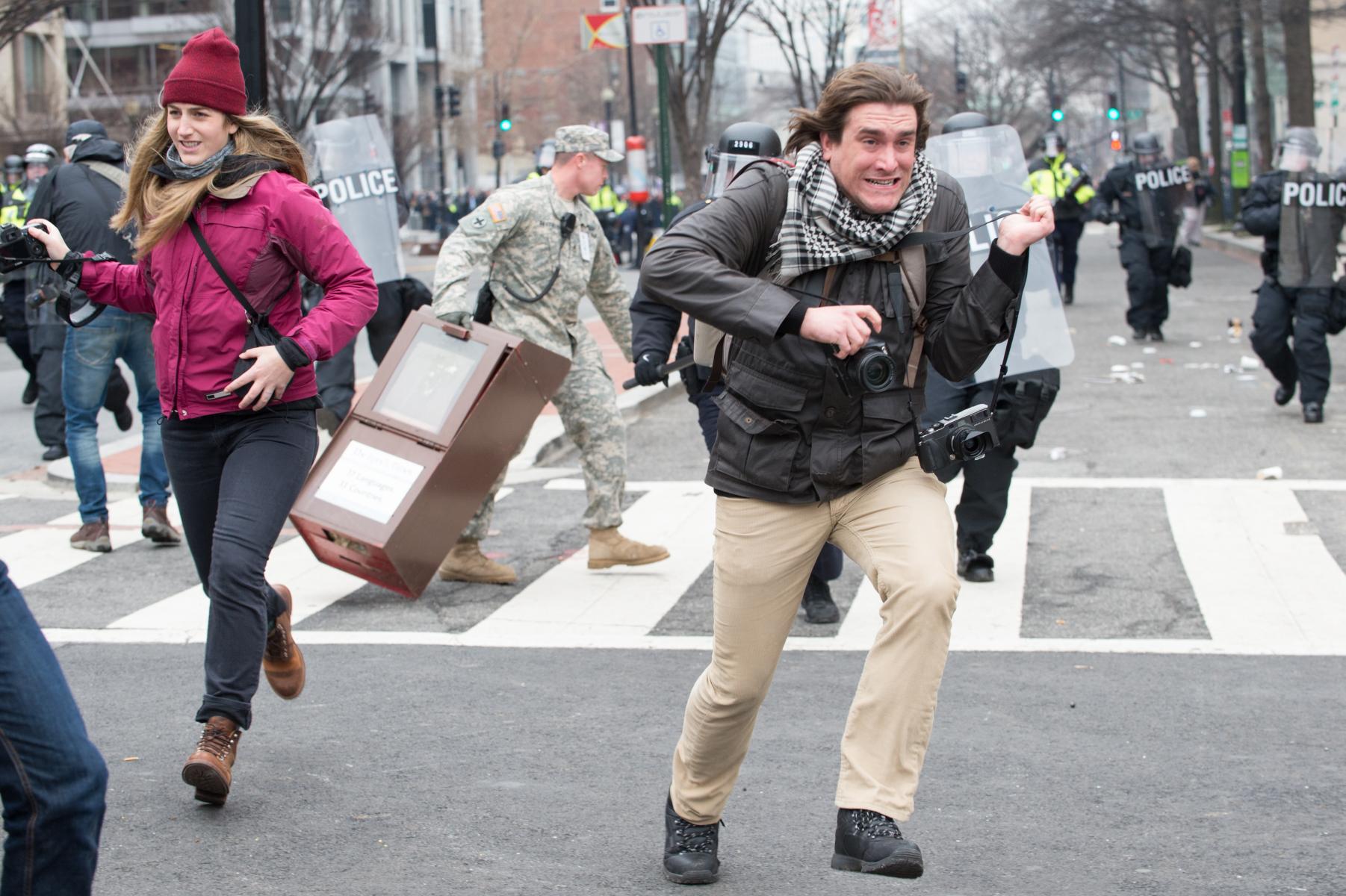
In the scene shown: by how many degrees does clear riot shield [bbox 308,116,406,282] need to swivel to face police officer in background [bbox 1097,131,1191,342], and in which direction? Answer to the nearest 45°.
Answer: approximately 135° to its left

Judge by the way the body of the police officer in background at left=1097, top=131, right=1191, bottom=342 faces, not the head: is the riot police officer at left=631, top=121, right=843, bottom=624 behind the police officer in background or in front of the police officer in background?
in front

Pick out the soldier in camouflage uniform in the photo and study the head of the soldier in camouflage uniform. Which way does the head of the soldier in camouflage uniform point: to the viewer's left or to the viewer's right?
to the viewer's right

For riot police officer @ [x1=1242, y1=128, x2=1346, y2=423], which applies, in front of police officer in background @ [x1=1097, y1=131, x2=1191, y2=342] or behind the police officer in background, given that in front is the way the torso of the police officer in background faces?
in front

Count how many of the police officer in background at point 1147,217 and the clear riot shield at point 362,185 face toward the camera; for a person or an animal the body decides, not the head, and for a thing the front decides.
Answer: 2

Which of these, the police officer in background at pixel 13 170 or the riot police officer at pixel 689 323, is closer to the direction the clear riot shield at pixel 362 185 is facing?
the riot police officer

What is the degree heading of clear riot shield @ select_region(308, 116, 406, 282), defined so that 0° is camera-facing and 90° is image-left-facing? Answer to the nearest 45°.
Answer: approximately 0°

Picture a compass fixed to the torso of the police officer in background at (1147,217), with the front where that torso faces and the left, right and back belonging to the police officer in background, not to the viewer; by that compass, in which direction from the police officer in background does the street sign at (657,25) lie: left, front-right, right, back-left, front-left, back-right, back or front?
right

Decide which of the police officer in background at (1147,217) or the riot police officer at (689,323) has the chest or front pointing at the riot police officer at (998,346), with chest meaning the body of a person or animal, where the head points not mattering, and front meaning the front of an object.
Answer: the police officer in background
